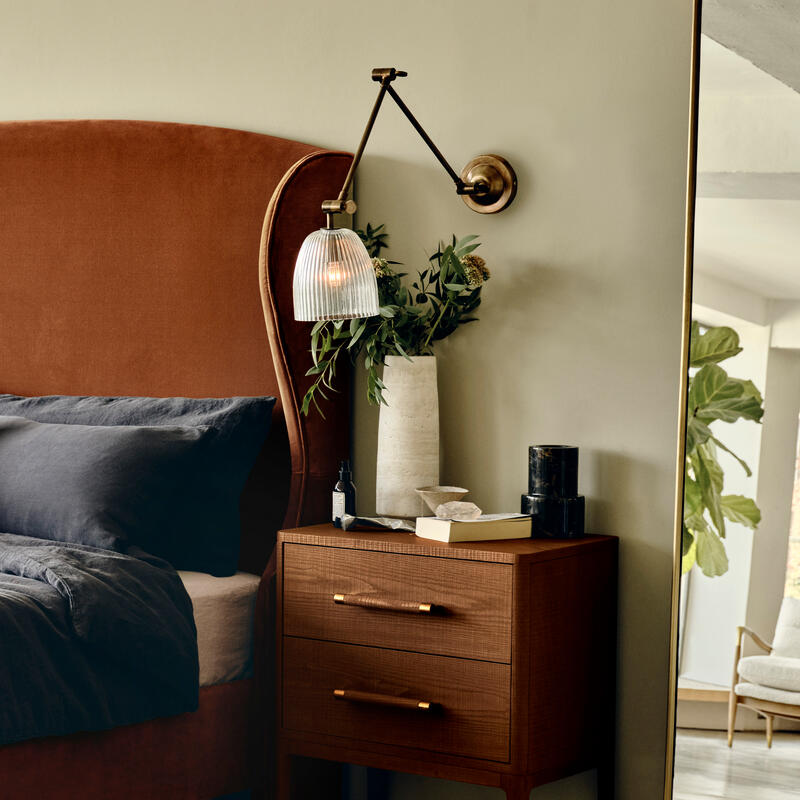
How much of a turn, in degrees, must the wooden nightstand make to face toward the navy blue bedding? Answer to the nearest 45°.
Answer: approximately 45° to its right

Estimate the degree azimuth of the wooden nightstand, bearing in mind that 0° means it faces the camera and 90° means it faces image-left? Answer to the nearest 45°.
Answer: approximately 45°

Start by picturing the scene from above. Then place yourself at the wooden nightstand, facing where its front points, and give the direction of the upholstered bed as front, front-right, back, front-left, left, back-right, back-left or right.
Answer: right

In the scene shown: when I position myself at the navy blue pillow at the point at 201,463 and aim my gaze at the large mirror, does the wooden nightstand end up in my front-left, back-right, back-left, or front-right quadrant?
front-right

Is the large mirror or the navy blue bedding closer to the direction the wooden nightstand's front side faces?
the navy blue bedding
